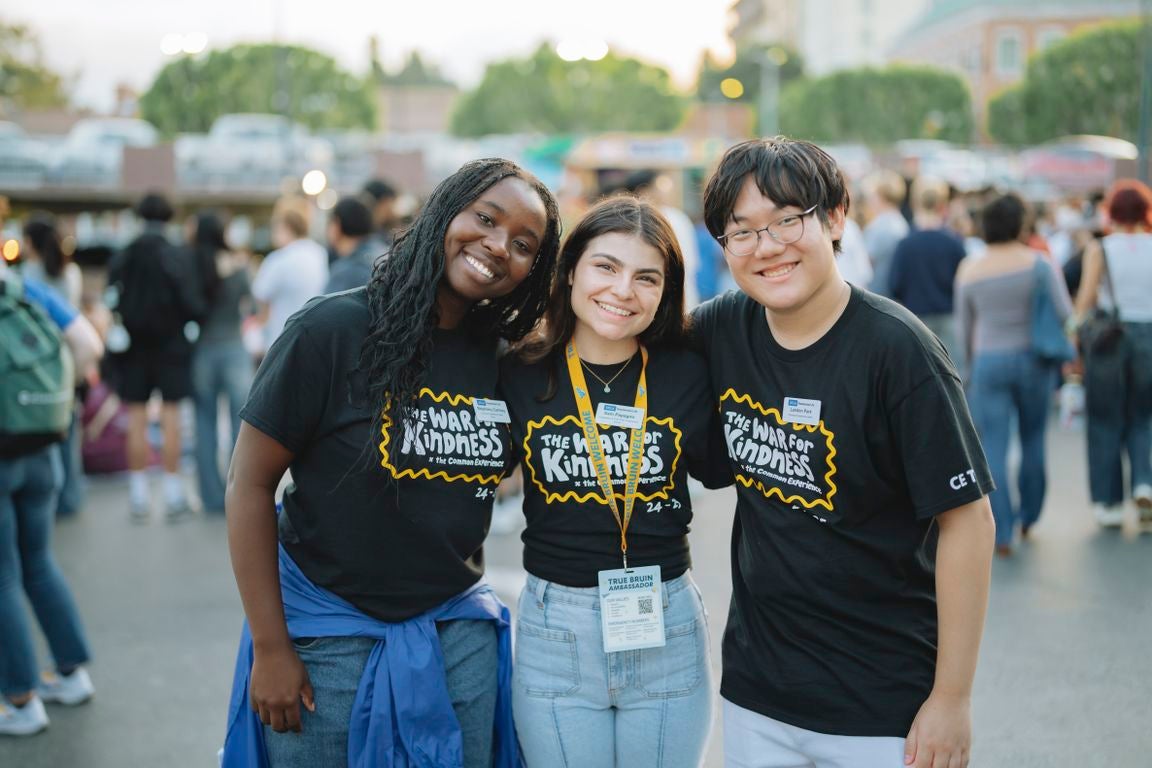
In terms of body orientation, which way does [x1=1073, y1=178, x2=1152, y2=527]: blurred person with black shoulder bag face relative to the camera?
away from the camera

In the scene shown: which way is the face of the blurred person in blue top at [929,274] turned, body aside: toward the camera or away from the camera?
away from the camera

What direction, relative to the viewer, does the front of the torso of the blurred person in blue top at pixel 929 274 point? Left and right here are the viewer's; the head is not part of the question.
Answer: facing away from the viewer

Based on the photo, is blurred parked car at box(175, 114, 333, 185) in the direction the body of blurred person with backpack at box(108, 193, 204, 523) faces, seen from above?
yes

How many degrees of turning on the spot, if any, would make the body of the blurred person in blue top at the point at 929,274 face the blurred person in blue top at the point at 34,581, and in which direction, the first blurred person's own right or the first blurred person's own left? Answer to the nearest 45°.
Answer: approximately 135° to the first blurred person's own left

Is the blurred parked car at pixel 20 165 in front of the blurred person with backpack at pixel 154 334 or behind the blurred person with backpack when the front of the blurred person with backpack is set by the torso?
in front

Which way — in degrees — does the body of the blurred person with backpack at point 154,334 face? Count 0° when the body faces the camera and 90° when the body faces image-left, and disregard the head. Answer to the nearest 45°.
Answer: approximately 180°
